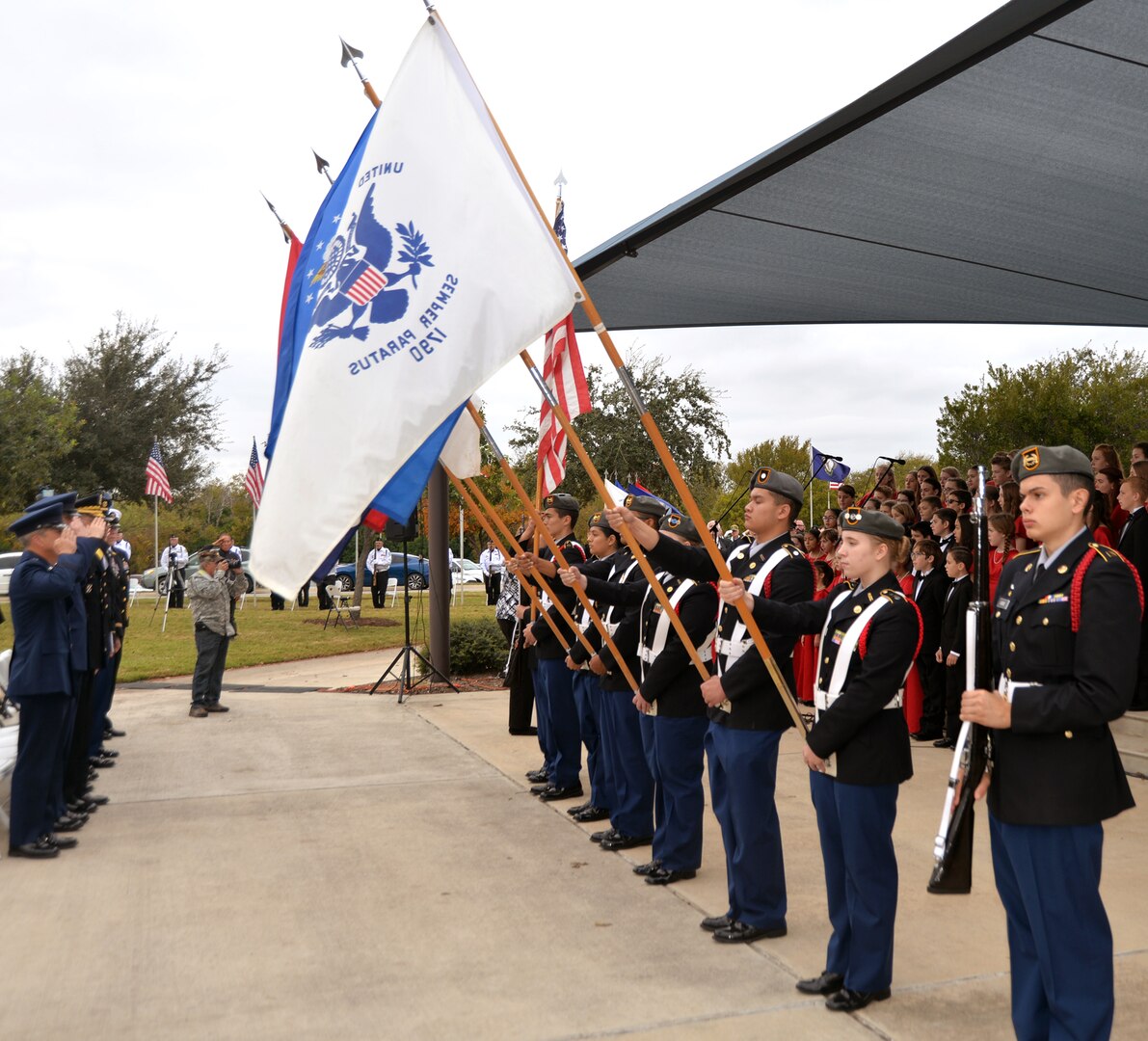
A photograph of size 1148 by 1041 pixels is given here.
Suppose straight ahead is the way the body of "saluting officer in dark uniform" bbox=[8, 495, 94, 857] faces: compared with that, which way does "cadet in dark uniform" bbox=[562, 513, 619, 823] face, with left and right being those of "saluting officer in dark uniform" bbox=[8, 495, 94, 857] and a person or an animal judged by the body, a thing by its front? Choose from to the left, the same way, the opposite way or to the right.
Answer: the opposite way

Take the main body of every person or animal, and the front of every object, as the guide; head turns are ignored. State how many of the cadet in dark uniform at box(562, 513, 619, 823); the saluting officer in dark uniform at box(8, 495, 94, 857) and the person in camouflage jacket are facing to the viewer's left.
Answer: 1

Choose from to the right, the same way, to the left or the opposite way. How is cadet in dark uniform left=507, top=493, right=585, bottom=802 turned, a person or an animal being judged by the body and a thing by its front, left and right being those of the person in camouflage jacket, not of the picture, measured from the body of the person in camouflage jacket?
the opposite way

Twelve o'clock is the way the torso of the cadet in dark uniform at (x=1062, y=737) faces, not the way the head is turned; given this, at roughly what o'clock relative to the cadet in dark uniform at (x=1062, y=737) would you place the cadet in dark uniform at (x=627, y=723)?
the cadet in dark uniform at (x=627, y=723) is roughly at 3 o'clock from the cadet in dark uniform at (x=1062, y=737).

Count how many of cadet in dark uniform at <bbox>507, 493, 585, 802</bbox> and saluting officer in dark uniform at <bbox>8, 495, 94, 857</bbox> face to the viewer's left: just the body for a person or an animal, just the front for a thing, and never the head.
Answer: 1

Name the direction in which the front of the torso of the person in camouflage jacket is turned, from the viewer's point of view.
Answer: to the viewer's right

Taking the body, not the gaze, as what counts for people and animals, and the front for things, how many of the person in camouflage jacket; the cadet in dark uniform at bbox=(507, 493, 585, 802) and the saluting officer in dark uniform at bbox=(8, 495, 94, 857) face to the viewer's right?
2

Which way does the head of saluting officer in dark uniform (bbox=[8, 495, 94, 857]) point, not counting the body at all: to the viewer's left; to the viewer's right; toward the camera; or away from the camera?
to the viewer's right

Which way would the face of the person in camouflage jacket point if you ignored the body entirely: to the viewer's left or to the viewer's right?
to the viewer's right

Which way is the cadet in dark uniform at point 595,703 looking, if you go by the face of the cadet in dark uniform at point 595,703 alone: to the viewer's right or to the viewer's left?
to the viewer's left

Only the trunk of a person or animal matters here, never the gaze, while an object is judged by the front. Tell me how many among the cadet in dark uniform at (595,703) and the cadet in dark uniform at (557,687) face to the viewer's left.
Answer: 2

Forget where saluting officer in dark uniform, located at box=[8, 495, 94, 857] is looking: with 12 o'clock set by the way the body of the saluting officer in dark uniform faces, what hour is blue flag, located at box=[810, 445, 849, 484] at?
The blue flag is roughly at 11 o'clock from the saluting officer in dark uniform.

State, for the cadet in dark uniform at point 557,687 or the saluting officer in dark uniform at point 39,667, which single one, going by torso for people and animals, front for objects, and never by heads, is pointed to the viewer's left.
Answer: the cadet in dark uniform at point 557,687

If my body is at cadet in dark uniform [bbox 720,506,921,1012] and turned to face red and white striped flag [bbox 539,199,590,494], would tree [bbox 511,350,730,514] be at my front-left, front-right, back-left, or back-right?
front-right

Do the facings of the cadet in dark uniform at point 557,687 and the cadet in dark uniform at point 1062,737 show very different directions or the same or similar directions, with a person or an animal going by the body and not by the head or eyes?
same or similar directions

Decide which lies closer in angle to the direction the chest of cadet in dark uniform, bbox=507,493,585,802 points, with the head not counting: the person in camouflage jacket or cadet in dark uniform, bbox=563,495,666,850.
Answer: the person in camouflage jacket

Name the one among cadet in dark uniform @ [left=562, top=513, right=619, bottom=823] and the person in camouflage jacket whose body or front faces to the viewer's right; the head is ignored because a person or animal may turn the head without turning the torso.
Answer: the person in camouflage jacket

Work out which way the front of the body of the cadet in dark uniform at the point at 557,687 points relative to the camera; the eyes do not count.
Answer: to the viewer's left

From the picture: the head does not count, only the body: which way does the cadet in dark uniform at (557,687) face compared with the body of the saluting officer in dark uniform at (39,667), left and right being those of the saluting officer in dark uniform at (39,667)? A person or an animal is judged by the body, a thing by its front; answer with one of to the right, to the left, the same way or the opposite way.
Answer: the opposite way

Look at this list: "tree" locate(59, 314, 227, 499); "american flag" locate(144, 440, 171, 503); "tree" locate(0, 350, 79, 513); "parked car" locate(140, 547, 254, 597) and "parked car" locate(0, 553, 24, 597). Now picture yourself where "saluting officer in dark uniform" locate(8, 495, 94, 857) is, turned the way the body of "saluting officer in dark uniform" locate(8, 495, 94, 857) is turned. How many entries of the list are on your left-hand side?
5

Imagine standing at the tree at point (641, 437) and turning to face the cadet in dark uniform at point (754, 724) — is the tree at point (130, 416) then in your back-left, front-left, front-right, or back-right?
back-right
